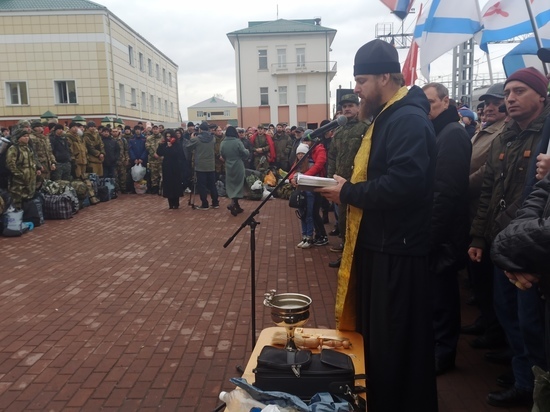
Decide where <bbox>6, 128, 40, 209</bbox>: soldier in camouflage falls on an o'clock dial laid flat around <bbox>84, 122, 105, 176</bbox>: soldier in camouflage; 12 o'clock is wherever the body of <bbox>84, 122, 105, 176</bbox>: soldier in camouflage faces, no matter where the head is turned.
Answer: <bbox>6, 128, 40, 209</bbox>: soldier in camouflage is roughly at 2 o'clock from <bbox>84, 122, 105, 176</bbox>: soldier in camouflage.

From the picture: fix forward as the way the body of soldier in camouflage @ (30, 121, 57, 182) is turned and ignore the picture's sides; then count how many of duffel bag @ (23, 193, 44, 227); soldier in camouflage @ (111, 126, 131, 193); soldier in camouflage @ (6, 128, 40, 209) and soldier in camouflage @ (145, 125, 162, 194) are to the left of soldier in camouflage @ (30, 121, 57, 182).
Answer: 2

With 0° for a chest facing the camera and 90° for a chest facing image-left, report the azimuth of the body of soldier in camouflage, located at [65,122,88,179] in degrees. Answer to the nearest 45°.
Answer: approximately 315°

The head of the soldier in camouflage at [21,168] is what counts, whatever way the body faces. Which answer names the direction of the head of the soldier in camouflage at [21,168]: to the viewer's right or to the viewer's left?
to the viewer's right

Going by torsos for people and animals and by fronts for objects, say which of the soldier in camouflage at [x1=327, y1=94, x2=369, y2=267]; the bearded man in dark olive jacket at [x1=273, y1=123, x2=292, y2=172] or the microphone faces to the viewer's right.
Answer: the microphone

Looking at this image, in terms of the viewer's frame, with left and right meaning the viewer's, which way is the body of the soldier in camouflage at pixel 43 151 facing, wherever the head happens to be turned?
facing the viewer and to the right of the viewer

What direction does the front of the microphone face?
to the viewer's right

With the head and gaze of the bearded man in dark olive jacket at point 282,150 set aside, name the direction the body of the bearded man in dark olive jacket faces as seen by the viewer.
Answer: toward the camera

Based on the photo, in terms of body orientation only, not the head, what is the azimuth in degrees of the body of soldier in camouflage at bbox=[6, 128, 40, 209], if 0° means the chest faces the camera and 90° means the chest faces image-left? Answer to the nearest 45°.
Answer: approximately 315°

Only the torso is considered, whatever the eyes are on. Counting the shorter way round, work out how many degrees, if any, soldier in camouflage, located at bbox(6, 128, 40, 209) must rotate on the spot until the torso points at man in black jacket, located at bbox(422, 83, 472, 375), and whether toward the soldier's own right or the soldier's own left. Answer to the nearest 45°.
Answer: approximately 45° to the soldier's own right

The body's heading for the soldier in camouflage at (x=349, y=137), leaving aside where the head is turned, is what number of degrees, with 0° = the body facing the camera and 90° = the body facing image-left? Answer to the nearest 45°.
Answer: approximately 45°

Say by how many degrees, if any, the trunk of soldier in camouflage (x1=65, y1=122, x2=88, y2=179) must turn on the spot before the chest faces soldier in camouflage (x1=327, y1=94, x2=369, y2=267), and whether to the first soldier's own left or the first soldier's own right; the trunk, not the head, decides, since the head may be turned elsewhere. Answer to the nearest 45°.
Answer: approximately 45° to the first soldier's own right

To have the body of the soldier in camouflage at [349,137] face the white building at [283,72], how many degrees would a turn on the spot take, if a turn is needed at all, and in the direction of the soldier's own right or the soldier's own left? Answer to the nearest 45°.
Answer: approximately 135° to the soldier's own right

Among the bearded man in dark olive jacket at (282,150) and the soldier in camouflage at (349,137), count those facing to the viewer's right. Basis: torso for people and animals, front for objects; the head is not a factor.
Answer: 0
